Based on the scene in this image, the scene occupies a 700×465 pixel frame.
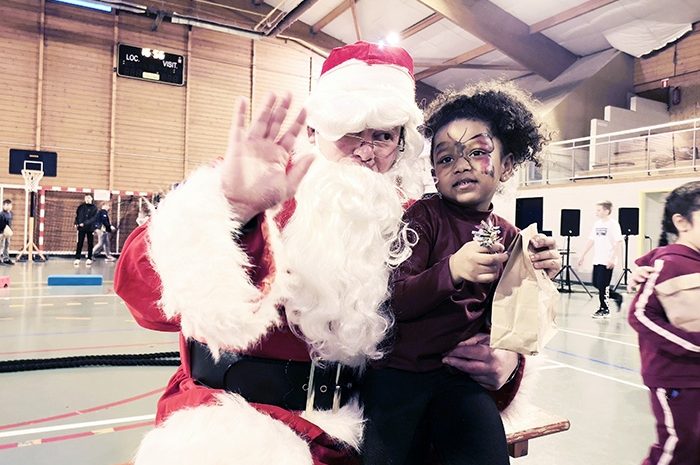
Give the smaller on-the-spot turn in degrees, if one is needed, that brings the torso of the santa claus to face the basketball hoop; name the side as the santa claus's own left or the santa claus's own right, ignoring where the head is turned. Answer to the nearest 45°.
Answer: approximately 180°

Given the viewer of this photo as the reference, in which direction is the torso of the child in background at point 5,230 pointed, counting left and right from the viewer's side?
facing the viewer and to the right of the viewer

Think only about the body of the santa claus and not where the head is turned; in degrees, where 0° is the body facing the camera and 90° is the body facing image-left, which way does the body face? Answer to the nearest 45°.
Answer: approximately 315°

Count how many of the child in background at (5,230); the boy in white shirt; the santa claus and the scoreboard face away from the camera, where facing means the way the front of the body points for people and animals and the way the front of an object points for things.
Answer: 0

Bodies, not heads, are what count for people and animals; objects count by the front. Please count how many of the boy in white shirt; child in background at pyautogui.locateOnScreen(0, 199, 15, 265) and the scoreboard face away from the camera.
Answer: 0

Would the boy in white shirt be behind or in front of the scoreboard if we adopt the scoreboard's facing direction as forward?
in front

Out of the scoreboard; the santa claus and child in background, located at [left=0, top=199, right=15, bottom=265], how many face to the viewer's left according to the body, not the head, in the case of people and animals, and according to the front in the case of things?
0

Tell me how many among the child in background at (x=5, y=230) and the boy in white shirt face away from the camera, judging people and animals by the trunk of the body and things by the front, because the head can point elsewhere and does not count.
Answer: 0

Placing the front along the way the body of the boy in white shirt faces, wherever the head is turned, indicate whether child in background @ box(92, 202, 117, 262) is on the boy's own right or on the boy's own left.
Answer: on the boy's own right

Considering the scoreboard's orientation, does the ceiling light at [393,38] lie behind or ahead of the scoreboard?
ahead
